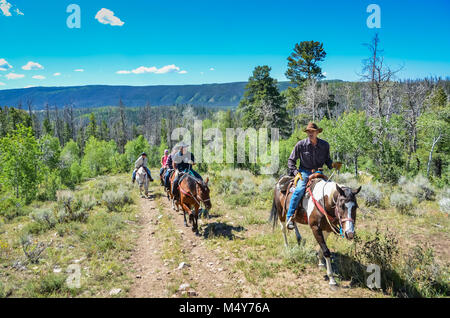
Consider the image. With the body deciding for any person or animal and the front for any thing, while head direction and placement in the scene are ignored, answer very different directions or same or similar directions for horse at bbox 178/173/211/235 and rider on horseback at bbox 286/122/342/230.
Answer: same or similar directions

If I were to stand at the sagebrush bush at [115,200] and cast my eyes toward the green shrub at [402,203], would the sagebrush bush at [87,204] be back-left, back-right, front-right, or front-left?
back-right

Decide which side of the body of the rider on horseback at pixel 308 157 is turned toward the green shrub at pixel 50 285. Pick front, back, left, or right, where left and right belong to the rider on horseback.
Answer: right

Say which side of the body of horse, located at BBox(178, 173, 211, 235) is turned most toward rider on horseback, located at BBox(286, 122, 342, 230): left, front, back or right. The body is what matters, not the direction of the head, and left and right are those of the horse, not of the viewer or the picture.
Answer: front

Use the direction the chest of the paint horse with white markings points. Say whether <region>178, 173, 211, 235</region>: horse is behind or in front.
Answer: behind

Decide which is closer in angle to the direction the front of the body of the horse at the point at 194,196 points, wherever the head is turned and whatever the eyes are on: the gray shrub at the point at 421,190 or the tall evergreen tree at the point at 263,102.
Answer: the gray shrub

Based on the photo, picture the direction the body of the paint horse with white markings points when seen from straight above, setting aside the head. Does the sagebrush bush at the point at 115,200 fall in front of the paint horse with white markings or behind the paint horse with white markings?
behind

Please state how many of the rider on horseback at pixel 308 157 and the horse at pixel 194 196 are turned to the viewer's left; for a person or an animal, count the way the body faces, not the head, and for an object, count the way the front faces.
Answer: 0

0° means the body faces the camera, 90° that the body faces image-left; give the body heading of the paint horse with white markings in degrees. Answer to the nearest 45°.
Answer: approximately 315°

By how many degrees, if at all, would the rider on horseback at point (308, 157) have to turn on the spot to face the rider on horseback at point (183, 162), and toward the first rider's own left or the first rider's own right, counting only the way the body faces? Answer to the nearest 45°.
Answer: approximately 180°

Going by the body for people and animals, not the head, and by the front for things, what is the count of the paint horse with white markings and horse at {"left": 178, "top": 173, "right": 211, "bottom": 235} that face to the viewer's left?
0
